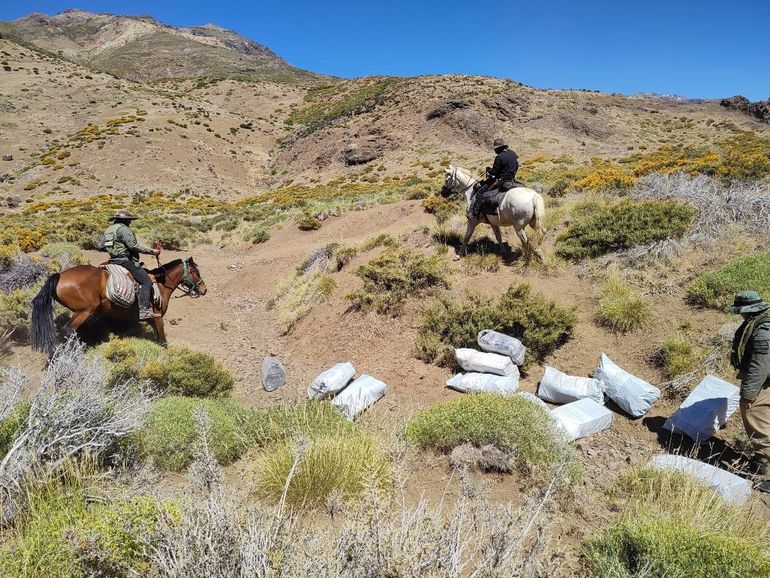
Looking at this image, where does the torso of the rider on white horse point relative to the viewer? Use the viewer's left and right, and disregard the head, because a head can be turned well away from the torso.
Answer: facing to the left of the viewer

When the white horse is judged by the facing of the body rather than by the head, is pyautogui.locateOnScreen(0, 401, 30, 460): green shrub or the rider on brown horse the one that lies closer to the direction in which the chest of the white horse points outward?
the rider on brown horse

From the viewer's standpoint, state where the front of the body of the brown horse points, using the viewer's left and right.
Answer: facing to the right of the viewer

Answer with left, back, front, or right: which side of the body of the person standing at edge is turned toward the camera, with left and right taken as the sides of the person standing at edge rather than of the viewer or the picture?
left

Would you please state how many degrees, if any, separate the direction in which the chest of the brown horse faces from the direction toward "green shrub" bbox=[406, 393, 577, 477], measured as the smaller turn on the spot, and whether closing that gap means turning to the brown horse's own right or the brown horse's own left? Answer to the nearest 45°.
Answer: approximately 45° to the brown horse's own right

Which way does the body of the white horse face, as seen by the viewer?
to the viewer's left

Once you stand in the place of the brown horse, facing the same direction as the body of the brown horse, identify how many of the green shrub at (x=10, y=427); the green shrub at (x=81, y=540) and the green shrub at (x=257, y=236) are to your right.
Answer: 2

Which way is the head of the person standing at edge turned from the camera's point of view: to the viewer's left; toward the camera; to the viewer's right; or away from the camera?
to the viewer's left

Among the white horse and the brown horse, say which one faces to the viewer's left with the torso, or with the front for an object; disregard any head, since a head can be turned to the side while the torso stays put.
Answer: the white horse
